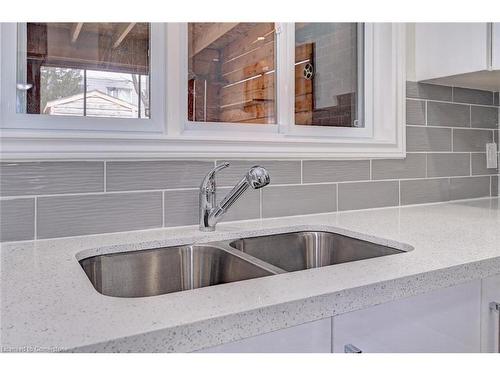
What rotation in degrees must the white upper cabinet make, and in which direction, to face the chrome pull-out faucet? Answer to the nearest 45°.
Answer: approximately 90° to its right

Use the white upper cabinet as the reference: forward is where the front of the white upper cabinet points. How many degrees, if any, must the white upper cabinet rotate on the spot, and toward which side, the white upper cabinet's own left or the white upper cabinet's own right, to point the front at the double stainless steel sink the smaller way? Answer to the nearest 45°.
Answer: approximately 90° to the white upper cabinet's own right

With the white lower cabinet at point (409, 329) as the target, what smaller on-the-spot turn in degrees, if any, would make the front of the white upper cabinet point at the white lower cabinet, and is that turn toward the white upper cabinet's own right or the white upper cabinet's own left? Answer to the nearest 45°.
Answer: approximately 45° to the white upper cabinet's own right

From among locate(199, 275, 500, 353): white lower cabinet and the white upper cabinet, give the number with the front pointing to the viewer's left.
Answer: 0
